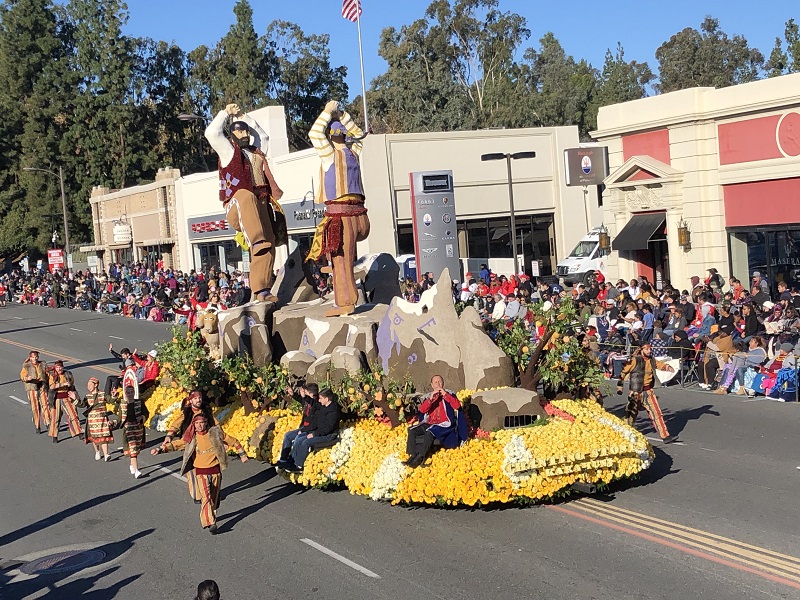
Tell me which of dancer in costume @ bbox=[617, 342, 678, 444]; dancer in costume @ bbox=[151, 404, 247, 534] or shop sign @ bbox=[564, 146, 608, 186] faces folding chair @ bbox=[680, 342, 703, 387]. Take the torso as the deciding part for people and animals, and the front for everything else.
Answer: the shop sign

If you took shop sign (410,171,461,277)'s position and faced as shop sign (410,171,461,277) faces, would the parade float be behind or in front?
in front

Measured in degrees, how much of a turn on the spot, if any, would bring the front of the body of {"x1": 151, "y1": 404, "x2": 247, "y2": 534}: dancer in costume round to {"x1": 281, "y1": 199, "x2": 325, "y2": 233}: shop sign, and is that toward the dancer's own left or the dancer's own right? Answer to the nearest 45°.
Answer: approximately 180°

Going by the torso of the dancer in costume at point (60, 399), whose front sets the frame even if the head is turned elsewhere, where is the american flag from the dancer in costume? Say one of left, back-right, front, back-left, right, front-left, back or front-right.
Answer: back-left

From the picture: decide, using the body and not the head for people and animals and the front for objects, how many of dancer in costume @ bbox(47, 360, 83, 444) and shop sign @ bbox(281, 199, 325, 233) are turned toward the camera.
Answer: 2

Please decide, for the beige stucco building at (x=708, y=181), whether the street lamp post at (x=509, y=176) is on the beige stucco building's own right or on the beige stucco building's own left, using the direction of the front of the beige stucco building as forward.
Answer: on the beige stucco building's own right

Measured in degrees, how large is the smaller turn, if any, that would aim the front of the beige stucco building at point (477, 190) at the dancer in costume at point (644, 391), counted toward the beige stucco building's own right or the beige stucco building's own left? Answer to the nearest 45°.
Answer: approximately 45° to the beige stucco building's own left

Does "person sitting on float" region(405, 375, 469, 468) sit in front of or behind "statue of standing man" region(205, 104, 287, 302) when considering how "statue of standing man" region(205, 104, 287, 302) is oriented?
in front

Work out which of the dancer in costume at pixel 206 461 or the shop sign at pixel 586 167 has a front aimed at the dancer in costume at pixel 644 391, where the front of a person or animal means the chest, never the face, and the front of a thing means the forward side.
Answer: the shop sign

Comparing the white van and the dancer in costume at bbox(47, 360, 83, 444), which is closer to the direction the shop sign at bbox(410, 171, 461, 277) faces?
the dancer in costume
